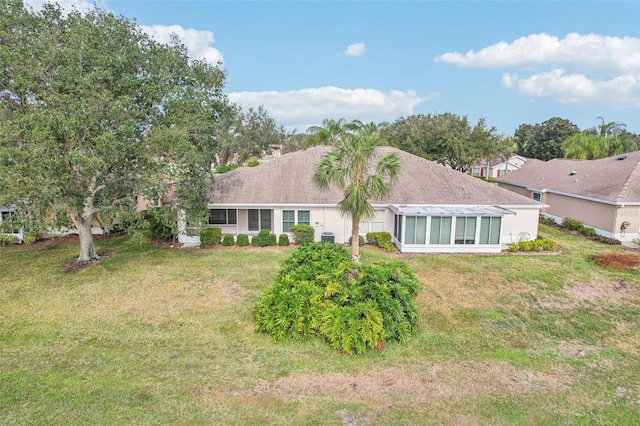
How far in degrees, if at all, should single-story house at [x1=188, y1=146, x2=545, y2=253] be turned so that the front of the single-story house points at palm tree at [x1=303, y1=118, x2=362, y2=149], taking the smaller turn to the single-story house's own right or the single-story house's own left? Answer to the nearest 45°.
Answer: approximately 45° to the single-story house's own left

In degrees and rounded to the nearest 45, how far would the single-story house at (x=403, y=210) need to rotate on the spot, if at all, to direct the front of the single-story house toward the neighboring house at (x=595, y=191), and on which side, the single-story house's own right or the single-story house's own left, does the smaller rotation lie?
approximately 90° to the single-story house's own right

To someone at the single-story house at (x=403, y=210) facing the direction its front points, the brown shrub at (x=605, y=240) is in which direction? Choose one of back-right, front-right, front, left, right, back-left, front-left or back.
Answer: right

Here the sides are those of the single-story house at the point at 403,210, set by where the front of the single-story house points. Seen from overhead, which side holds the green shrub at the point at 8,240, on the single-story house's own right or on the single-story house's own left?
on the single-story house's own left

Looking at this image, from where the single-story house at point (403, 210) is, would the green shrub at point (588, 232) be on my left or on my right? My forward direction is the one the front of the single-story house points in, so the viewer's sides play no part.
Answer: on my right

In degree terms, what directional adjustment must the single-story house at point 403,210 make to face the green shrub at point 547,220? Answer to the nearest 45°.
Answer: approximately 45° to its right

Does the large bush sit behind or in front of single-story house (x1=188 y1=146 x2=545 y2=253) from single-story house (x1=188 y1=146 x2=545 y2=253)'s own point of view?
behind

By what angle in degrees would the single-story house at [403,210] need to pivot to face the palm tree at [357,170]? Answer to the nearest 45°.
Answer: approximately 180°

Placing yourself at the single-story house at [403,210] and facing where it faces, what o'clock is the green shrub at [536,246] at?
The green shrub is roughly at 3 o'clock from the single-story house.

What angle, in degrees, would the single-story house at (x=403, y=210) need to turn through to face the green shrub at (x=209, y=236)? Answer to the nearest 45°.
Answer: approximately 90° to its left

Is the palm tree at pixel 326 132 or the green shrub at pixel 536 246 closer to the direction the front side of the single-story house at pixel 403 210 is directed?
the palm tree

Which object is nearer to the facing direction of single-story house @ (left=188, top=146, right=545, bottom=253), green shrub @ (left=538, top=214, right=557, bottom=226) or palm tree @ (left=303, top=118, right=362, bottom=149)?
the palm tree

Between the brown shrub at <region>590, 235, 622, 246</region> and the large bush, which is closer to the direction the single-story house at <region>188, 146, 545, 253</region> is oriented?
the brown shrub

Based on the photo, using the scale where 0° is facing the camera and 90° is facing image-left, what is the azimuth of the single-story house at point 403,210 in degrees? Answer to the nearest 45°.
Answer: approximately 180°

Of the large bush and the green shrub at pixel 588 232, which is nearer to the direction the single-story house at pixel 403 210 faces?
the green shrub
